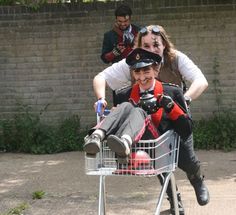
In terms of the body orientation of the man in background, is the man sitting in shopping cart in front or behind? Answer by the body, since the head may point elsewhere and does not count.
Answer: in front

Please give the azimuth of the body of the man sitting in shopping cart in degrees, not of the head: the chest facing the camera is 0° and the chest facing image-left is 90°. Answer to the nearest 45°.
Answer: approximately 45°

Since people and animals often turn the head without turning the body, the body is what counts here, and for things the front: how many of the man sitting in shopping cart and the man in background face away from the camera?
0

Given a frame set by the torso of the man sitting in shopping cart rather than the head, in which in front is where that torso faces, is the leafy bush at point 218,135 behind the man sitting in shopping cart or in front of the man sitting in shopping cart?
behind

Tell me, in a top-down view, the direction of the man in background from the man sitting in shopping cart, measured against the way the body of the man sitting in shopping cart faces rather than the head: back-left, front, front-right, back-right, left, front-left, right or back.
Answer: back-right

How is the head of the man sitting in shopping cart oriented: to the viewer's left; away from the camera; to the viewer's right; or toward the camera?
toward the camera

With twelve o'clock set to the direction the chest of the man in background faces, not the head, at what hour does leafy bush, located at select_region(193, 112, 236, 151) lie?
The leafy bush is roughly at 10 o'clock from the man in background.

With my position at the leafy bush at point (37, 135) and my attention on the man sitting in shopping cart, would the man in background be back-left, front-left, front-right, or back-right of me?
front-left

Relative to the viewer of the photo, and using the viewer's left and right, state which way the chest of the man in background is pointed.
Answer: facing the viewer and to the right of the viewer
